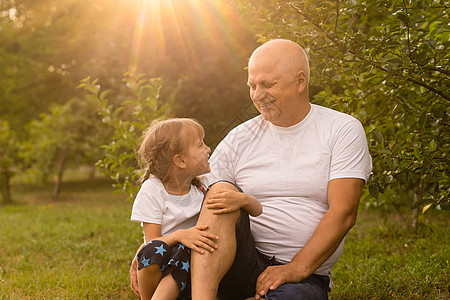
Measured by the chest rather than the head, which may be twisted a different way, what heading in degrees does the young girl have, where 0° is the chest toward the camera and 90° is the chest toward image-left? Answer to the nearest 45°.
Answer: approximately 315°

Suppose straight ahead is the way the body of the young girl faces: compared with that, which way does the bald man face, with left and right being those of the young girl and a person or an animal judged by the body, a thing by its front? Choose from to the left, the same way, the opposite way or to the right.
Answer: to the right

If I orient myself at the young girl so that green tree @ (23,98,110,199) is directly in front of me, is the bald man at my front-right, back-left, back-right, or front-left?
back-right

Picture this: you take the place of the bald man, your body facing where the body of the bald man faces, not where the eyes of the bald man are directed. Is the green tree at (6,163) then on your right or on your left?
on your right

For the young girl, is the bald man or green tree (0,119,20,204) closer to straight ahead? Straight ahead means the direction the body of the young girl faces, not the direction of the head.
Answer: the bald man

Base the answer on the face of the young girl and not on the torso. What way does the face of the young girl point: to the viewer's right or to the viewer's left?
to the viewer's right

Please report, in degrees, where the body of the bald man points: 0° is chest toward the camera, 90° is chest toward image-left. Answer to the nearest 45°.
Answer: approximately 45°

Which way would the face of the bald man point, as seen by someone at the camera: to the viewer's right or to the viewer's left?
to the viewer's left

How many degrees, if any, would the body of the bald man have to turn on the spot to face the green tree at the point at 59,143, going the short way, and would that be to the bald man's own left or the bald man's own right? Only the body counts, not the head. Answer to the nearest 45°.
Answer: approximately 90° to the bald man's own right
